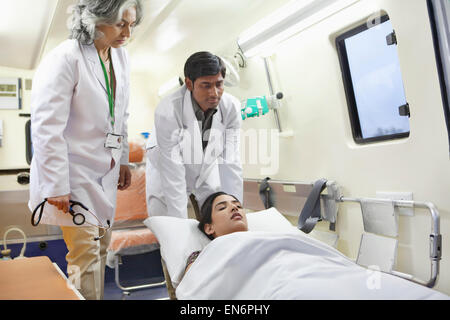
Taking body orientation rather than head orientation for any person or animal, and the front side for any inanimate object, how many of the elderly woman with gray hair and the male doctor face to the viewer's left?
0

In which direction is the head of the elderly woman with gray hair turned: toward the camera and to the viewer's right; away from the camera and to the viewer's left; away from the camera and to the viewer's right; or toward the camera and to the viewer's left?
toward the camera and to the viewer's right

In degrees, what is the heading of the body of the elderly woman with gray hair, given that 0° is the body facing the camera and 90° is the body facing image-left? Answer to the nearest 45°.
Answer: approximately 315°

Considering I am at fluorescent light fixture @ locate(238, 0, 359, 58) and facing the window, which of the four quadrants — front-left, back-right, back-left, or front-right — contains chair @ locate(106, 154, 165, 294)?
back-left

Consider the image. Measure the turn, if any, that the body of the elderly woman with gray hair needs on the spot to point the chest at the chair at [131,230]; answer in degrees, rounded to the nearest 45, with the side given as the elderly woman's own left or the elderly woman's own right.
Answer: approximately 135° to the elderly woman's own left

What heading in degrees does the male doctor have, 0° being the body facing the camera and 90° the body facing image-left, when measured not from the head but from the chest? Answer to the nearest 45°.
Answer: approximately 315°

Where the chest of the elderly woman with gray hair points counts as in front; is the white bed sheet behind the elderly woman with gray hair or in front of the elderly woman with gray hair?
in front

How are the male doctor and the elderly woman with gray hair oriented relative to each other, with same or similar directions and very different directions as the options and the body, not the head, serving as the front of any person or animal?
same or similar directions

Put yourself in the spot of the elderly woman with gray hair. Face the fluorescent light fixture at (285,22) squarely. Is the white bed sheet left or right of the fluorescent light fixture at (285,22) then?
right
